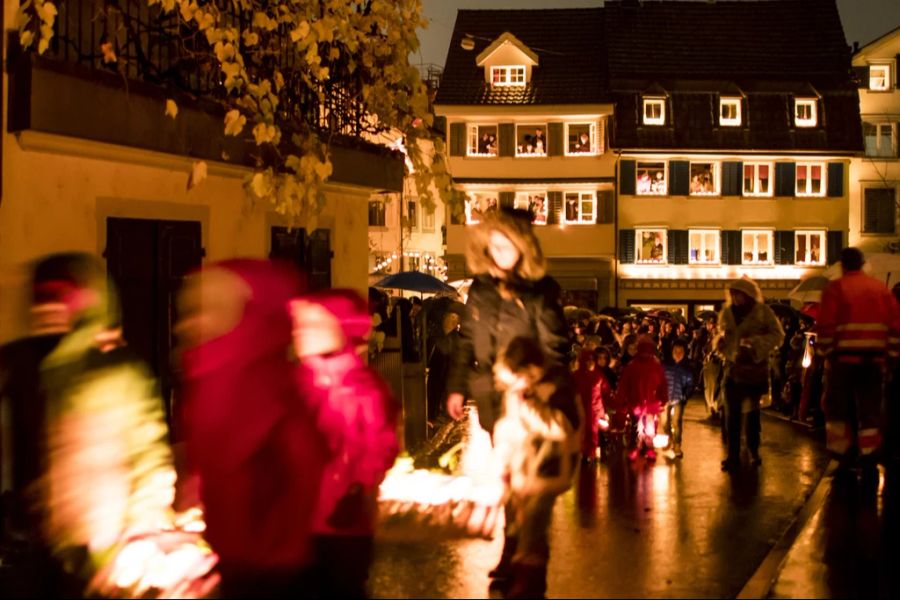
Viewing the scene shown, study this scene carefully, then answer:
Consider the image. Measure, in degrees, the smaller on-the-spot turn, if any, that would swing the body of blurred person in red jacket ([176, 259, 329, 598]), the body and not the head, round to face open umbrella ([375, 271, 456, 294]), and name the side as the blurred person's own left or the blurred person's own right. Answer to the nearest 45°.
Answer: approximately 90° to the blurred person's own right

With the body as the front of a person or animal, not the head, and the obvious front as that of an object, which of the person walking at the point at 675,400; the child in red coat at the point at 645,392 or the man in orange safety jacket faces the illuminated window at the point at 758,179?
the man in orange safety jacket

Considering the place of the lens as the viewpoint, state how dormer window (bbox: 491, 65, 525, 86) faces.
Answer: facing the viewer

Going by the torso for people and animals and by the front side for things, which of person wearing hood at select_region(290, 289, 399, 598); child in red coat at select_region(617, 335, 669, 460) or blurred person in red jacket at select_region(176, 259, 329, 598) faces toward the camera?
the child in red coat

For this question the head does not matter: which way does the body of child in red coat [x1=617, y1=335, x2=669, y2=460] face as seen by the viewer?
toward the camera

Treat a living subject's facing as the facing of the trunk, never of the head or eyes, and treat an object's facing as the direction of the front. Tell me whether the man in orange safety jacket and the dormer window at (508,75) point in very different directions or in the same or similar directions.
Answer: very different directions

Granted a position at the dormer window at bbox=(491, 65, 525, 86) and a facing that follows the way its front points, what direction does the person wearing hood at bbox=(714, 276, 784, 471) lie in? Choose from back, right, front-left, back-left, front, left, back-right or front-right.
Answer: front

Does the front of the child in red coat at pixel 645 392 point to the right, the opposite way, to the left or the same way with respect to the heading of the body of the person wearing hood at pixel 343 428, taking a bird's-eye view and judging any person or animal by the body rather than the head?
to the left

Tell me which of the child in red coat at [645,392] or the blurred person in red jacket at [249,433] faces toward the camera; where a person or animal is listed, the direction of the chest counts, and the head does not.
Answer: the child in red coat

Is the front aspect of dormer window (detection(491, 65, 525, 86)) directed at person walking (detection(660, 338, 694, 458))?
yes

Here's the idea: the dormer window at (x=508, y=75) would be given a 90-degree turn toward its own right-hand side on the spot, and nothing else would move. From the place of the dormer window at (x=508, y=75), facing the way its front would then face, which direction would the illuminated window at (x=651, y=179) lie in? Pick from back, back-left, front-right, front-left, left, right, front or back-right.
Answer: back

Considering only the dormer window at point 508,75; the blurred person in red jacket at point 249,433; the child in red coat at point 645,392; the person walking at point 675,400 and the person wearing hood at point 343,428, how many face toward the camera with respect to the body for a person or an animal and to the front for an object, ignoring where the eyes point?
3

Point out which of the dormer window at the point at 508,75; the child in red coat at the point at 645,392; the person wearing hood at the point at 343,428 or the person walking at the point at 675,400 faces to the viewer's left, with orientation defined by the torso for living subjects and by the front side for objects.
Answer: the person wearing hood

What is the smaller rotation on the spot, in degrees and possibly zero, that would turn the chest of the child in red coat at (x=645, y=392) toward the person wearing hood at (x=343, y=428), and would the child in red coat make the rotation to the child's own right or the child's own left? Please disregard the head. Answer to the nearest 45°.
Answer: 0° — they already face them

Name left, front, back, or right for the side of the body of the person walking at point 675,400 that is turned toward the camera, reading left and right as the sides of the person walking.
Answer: front
